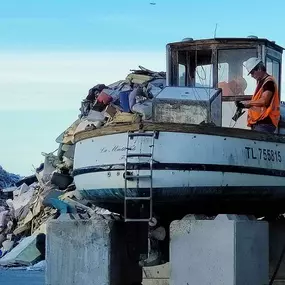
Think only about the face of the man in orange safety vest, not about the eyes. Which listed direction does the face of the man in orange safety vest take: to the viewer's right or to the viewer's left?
to the viewer's left

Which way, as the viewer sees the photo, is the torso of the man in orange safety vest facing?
to the viewer's left

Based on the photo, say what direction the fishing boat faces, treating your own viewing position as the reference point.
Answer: facing away from the viewer and to the right of the viewer
